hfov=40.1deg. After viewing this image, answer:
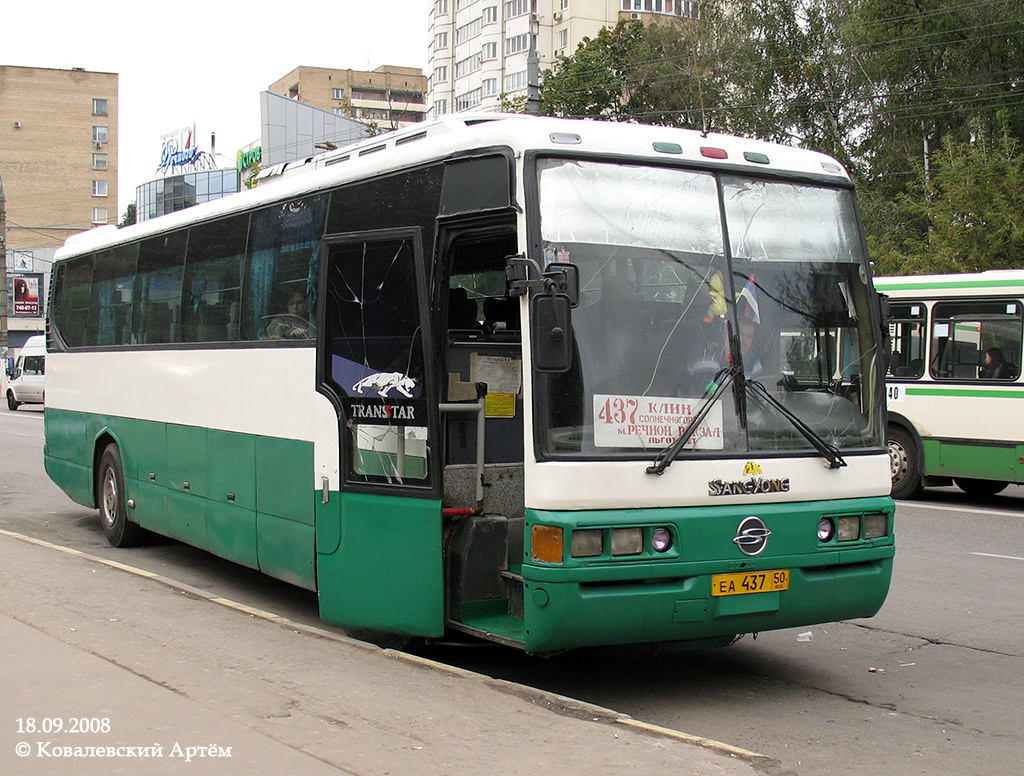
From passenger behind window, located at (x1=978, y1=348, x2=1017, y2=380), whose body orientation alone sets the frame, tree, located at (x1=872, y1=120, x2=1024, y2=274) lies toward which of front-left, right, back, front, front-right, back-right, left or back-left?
right

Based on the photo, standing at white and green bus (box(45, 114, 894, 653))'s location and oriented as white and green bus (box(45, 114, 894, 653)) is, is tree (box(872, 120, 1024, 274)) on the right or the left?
on its left

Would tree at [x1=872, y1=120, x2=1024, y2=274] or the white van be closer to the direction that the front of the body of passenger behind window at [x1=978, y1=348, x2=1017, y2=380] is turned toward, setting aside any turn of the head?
the white van

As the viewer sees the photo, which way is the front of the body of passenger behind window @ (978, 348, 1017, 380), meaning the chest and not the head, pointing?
to the viewer's left

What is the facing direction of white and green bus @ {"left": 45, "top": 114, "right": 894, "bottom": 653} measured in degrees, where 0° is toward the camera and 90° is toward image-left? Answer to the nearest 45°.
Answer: approximately 315°

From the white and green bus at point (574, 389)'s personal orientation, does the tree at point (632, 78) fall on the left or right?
on its left

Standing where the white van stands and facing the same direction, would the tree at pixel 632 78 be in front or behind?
behind

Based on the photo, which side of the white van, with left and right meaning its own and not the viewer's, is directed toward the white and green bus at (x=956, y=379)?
left
